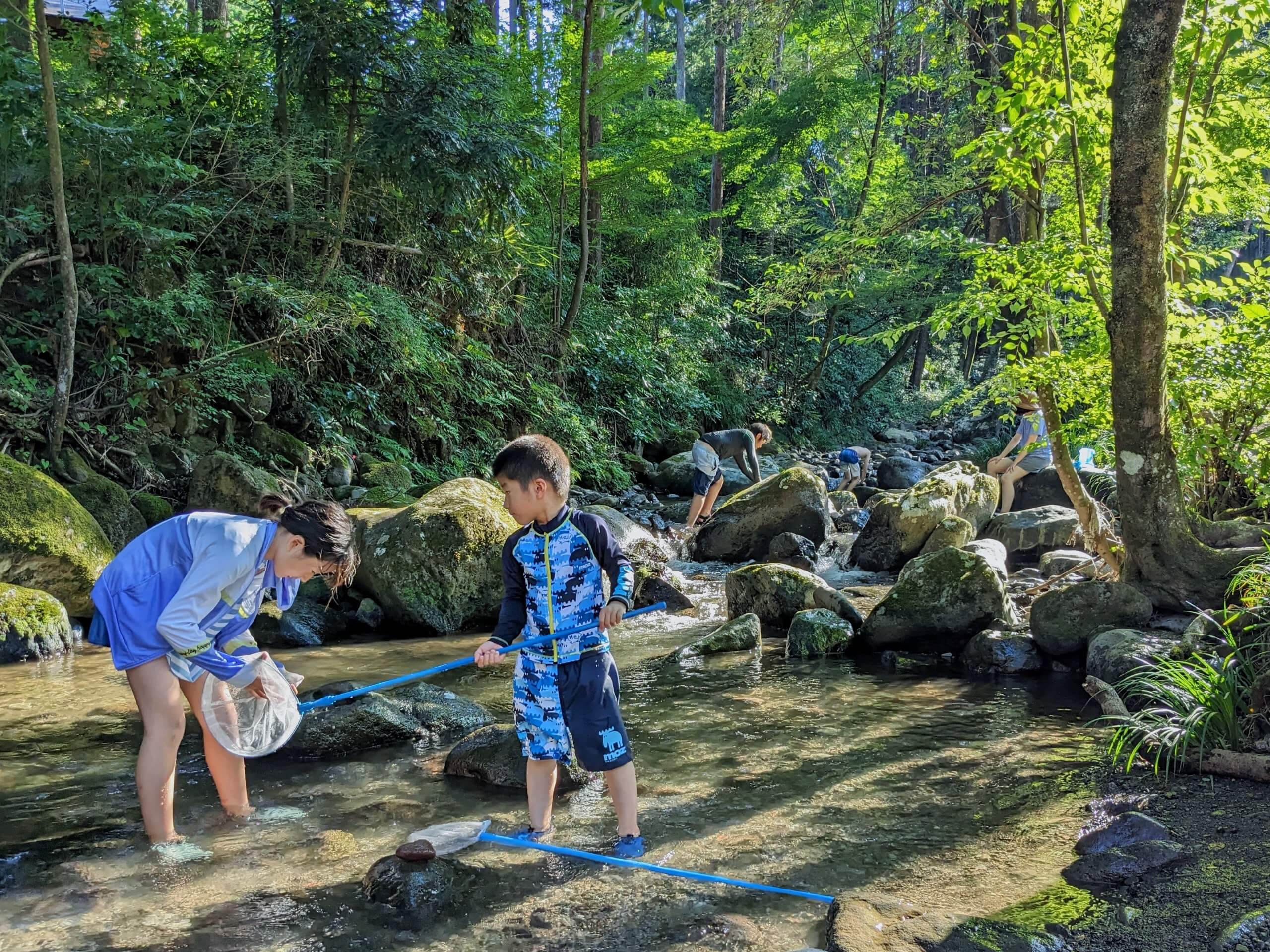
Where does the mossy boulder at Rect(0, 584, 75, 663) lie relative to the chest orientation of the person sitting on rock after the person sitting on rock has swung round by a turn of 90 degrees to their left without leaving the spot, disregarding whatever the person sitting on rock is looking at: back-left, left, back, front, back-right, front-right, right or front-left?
front-right

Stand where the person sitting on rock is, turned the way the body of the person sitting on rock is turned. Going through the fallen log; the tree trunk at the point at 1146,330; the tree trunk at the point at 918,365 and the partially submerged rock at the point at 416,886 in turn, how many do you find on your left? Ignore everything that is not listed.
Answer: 3

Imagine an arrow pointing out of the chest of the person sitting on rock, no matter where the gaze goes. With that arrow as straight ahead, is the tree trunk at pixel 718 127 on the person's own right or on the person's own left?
on the person's own right

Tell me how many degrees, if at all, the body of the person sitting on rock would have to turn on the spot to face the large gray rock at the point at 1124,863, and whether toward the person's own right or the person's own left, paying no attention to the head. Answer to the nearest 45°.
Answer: approximately 90° to the person's own left

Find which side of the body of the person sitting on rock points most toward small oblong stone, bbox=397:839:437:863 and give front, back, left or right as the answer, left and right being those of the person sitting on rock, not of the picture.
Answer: left

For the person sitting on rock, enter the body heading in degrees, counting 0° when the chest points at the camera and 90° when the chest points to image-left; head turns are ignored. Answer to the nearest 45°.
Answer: approximately 90°

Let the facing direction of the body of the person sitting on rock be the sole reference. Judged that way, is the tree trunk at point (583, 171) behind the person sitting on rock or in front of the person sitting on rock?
in front

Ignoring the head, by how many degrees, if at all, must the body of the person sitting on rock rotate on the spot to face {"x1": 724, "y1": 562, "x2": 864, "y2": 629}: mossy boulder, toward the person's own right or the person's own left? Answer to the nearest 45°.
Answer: approximately 90° to the person's own left

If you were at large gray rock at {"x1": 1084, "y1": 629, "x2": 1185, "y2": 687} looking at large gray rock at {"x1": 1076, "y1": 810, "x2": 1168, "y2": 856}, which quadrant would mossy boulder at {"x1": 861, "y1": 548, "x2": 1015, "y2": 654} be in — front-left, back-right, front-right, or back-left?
back-right
